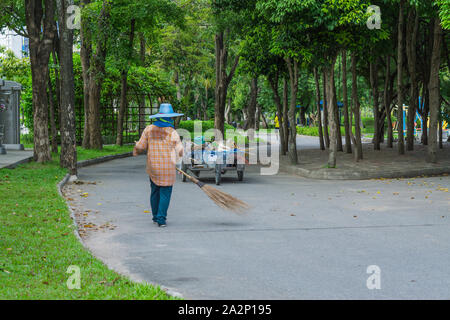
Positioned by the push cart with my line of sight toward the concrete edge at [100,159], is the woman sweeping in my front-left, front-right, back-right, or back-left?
back-left

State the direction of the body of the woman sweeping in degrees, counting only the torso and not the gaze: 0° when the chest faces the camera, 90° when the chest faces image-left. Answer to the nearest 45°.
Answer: approximately 180°

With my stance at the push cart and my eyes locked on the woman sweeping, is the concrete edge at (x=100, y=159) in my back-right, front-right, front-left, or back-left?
back-right

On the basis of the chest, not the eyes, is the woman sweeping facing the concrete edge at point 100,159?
yes

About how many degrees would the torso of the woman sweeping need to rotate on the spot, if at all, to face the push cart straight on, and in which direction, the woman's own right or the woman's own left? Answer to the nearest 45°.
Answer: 0° — they already face it
